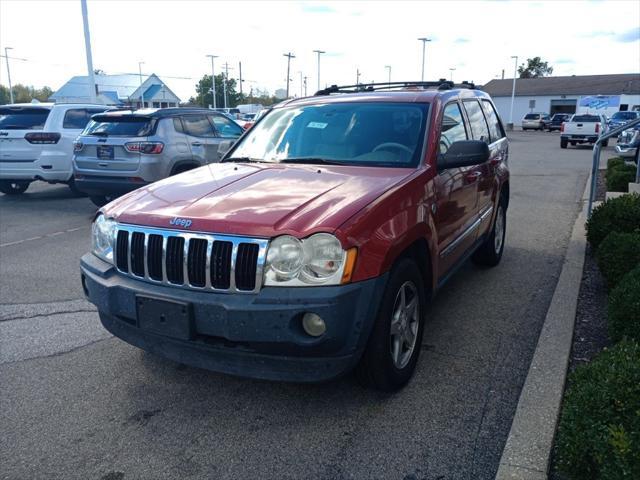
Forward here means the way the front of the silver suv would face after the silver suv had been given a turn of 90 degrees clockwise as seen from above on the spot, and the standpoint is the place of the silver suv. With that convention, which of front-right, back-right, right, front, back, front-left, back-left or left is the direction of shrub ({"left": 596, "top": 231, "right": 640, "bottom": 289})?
front

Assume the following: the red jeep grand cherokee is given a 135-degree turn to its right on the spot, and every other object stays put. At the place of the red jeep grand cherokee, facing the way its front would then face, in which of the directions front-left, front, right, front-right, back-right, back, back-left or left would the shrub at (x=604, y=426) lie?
back-right

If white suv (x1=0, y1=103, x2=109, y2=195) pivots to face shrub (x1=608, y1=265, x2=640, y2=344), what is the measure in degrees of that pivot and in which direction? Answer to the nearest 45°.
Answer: approximately 135° to its right

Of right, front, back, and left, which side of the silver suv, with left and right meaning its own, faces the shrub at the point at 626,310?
right

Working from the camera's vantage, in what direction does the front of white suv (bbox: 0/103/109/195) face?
facing away from the viewer and to the right of the viewer

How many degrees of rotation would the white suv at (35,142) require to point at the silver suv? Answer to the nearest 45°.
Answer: approximately 90° to its right

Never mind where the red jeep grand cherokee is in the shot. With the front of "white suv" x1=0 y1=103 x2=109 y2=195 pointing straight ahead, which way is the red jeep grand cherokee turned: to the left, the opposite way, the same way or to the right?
the opposite way

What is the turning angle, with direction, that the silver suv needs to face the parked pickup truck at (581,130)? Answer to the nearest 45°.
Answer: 0° — it already faces it

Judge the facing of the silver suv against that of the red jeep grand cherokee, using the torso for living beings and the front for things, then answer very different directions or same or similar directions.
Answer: very different directions

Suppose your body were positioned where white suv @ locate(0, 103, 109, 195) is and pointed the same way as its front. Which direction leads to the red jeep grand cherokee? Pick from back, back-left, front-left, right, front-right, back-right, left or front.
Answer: back-right

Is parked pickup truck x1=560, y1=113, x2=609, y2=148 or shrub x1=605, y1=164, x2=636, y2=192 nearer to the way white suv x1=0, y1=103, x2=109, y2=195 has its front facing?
the parked pickup truck
